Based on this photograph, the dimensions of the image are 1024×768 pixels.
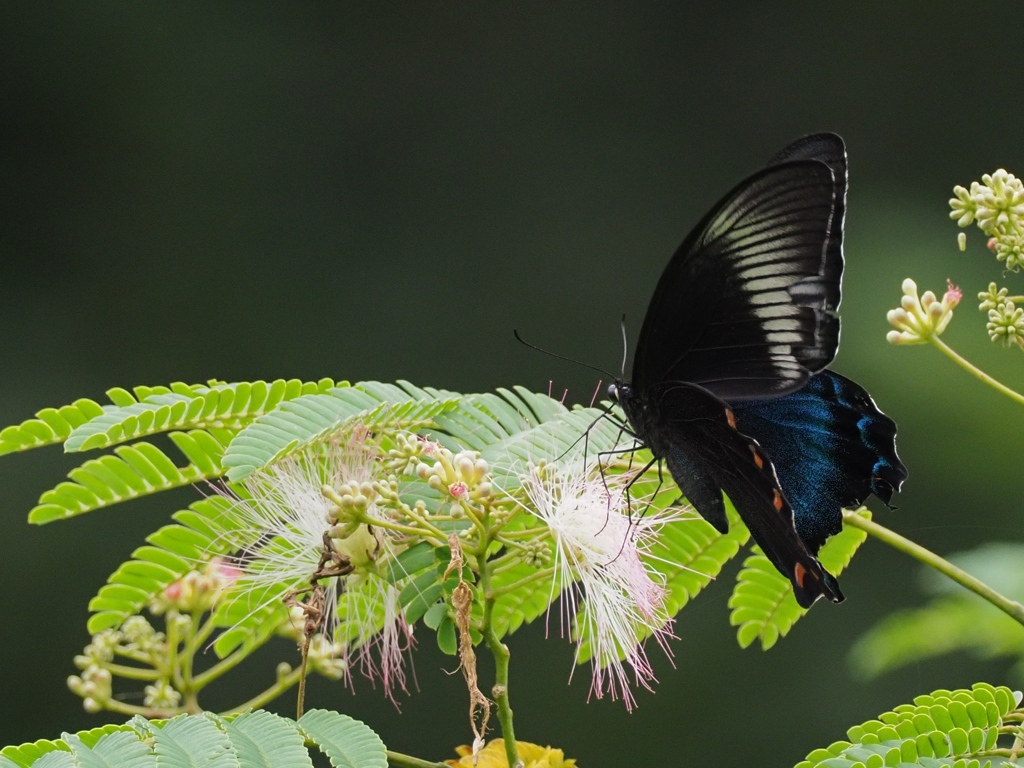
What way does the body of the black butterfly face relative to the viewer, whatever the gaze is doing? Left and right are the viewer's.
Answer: facing to the left of the viewer

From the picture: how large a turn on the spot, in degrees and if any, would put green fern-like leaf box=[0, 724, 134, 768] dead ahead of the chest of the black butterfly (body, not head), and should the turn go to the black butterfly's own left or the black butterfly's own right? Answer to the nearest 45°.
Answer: approximately 45° to the black butterfly's own left
